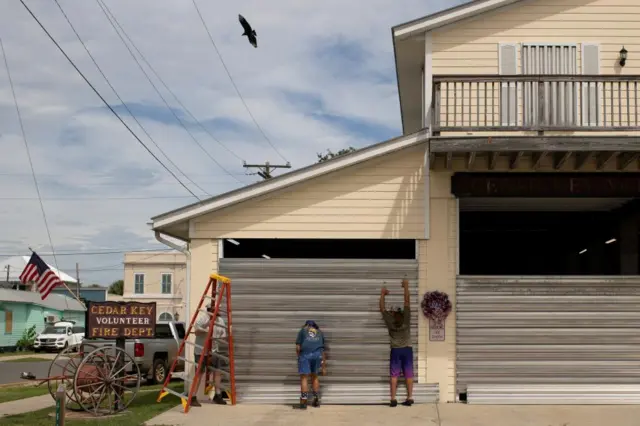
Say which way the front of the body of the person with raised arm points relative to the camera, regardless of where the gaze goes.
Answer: away from the camera

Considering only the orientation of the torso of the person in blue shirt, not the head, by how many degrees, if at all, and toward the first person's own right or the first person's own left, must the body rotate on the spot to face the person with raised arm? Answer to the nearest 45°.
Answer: approximately 90° to the first person's own right

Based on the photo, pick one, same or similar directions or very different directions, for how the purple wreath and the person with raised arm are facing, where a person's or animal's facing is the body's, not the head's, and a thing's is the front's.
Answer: very different directions

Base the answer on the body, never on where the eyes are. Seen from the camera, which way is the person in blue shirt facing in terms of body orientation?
away from the camera

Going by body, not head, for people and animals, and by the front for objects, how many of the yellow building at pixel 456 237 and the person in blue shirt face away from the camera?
1

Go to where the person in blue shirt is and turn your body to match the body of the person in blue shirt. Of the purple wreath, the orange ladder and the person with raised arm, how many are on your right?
2
